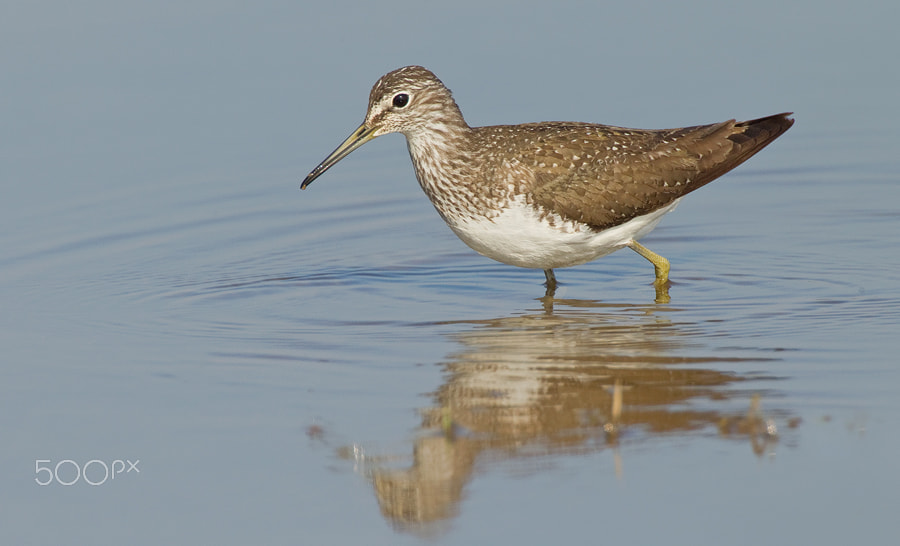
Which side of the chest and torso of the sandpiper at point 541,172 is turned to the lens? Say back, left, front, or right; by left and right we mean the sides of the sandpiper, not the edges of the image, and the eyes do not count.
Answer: left
